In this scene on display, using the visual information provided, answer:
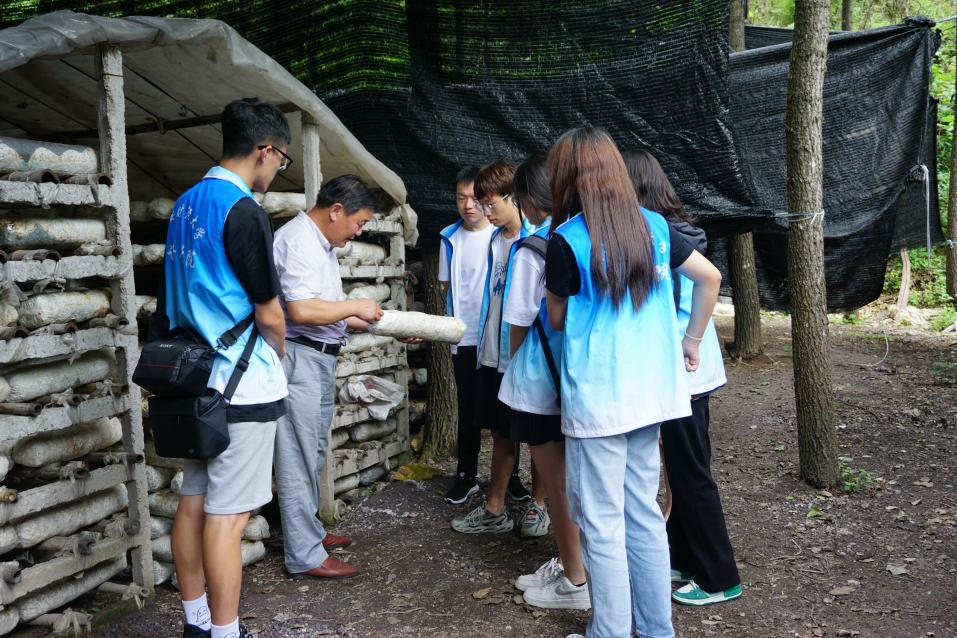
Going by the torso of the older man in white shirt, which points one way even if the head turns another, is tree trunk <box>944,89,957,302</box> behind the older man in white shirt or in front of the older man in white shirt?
in front

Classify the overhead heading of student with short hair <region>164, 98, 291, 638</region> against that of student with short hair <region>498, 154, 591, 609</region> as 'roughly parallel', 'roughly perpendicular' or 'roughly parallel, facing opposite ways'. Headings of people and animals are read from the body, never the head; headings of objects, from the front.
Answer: roughly perpendicular

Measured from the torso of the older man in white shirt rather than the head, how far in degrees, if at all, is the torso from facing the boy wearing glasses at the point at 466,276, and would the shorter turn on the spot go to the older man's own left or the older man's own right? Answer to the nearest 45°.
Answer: approximately 45° to the older man's own left

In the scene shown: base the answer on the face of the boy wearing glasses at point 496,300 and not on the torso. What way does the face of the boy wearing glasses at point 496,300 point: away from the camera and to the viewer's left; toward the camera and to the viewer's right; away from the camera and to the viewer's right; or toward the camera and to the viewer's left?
toward the camera and to the viewer's left

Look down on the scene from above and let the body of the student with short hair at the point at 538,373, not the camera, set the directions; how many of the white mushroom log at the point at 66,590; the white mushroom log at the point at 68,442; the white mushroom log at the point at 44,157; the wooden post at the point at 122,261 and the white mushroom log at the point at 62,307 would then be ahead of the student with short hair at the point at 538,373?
5

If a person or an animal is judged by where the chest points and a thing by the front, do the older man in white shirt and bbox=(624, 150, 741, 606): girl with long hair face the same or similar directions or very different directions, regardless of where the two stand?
very different directions

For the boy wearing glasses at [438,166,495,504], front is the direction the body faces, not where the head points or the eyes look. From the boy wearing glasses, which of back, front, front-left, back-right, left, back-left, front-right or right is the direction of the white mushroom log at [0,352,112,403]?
front-right

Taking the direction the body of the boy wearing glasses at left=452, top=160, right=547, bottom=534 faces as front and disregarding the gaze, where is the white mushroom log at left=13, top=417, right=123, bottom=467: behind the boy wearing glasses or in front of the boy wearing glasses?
in front

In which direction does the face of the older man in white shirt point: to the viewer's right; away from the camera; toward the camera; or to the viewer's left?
to the viewer's right

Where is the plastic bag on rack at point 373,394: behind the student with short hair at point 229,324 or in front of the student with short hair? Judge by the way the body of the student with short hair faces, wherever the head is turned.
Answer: in front

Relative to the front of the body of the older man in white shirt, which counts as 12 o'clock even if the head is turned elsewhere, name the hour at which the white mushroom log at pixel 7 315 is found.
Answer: The white mushroom log is roughly at 5 o'clock from the older man in white shirt.

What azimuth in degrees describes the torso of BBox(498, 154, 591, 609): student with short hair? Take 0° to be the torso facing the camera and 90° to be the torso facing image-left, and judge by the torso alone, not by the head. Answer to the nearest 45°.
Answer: approximately 90°

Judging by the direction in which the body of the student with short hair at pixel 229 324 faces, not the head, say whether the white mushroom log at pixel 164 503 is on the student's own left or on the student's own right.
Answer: on the student's own left

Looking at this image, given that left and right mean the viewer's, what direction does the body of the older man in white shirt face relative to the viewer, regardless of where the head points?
facing to the right of the viewer

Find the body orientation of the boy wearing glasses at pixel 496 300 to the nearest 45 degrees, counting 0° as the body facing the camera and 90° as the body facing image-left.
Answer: approximately 45°

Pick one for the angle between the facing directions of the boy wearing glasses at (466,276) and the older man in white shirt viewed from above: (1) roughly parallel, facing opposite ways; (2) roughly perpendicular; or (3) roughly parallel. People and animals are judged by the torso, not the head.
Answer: roughly perpendicular

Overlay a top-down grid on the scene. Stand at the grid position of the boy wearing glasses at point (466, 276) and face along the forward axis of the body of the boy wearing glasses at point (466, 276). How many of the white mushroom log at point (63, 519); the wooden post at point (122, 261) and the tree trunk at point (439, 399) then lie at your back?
1

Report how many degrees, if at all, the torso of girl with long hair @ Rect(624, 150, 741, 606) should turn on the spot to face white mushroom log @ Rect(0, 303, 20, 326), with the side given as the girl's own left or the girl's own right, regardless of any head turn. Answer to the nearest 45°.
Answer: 0° — they already face it
